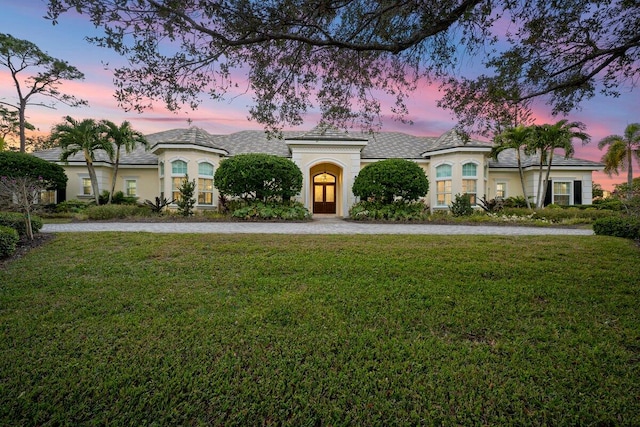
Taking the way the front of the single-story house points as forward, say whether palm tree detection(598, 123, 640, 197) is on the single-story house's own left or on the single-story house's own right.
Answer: on the single-story house's own left

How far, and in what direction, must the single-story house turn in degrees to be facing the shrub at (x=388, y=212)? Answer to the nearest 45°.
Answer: approximately 45° to its left

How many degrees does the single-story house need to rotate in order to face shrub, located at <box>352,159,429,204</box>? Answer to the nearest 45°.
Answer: approximately 45° to its left

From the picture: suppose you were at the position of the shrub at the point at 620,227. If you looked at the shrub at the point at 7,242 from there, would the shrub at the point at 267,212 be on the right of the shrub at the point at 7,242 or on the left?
right

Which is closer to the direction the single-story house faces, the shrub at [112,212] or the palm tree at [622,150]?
the shrub

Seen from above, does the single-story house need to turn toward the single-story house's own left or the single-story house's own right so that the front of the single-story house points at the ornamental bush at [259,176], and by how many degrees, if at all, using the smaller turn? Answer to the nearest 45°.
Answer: approximately 45° to the single-story house's own right

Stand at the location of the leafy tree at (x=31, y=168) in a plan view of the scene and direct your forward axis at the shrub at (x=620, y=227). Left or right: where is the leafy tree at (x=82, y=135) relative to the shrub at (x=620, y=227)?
left

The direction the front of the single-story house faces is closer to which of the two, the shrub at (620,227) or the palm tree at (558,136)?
the shrub

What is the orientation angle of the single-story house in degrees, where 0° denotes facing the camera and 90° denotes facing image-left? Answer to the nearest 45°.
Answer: approximately 0°

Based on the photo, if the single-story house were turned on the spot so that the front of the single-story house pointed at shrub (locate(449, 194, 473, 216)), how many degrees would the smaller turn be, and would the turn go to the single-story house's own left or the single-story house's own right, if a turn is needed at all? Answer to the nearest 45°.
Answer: approximately 45° to the single-story house's own left

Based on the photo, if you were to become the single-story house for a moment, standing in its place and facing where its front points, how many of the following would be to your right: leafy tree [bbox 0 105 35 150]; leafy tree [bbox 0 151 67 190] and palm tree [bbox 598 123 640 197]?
2

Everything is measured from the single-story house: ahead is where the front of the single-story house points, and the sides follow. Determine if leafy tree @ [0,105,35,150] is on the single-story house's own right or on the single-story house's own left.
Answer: on the single-story house's own right
